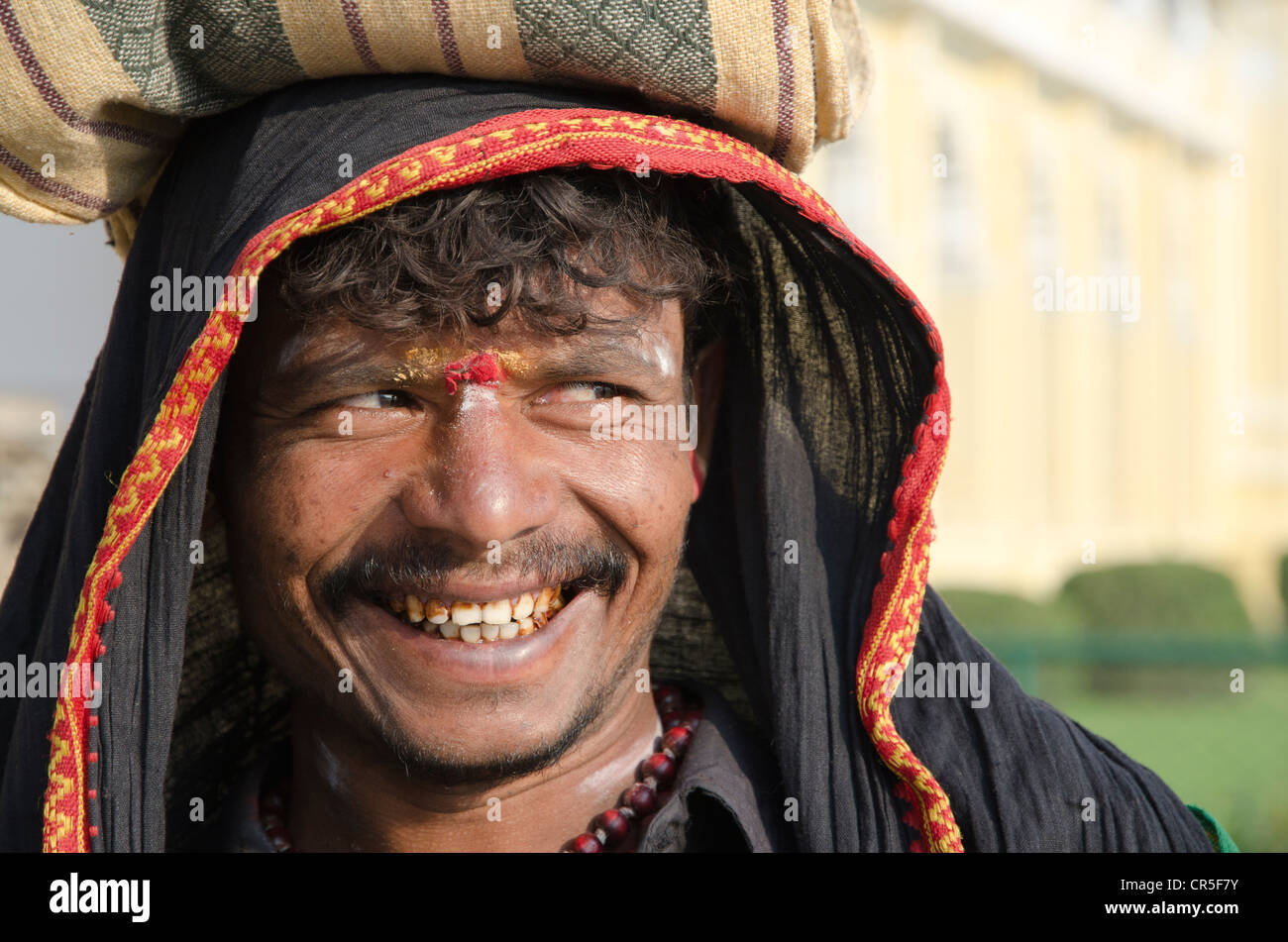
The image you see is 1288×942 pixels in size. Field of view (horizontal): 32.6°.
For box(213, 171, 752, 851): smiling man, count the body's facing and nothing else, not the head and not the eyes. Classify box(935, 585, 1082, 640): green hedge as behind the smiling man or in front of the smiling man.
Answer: behind

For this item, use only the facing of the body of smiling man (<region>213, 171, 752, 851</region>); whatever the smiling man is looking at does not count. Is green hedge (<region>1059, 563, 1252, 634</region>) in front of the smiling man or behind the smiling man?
behind

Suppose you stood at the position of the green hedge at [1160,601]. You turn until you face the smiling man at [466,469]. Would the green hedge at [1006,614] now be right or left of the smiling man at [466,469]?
right

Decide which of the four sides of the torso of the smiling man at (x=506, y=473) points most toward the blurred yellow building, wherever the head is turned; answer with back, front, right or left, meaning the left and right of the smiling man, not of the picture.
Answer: back

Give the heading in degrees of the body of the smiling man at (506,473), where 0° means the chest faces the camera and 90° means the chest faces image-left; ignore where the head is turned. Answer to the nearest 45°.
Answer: approximately 0°

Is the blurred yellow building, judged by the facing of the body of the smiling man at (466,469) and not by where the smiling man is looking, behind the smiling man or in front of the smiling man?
behind

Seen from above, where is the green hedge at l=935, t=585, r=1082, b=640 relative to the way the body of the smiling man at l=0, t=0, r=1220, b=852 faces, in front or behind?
behind
